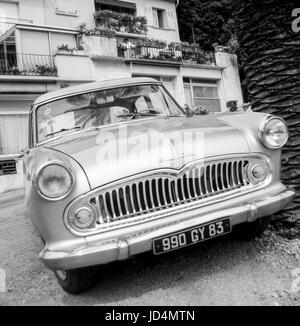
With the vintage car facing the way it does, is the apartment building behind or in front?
behind

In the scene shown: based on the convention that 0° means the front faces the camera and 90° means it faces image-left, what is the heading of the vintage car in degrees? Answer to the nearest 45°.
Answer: approximately 315°

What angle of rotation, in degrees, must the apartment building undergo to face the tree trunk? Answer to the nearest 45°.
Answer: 0° — it already faces it

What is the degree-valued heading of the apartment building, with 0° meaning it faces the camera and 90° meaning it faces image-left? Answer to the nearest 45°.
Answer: approximately 0°
